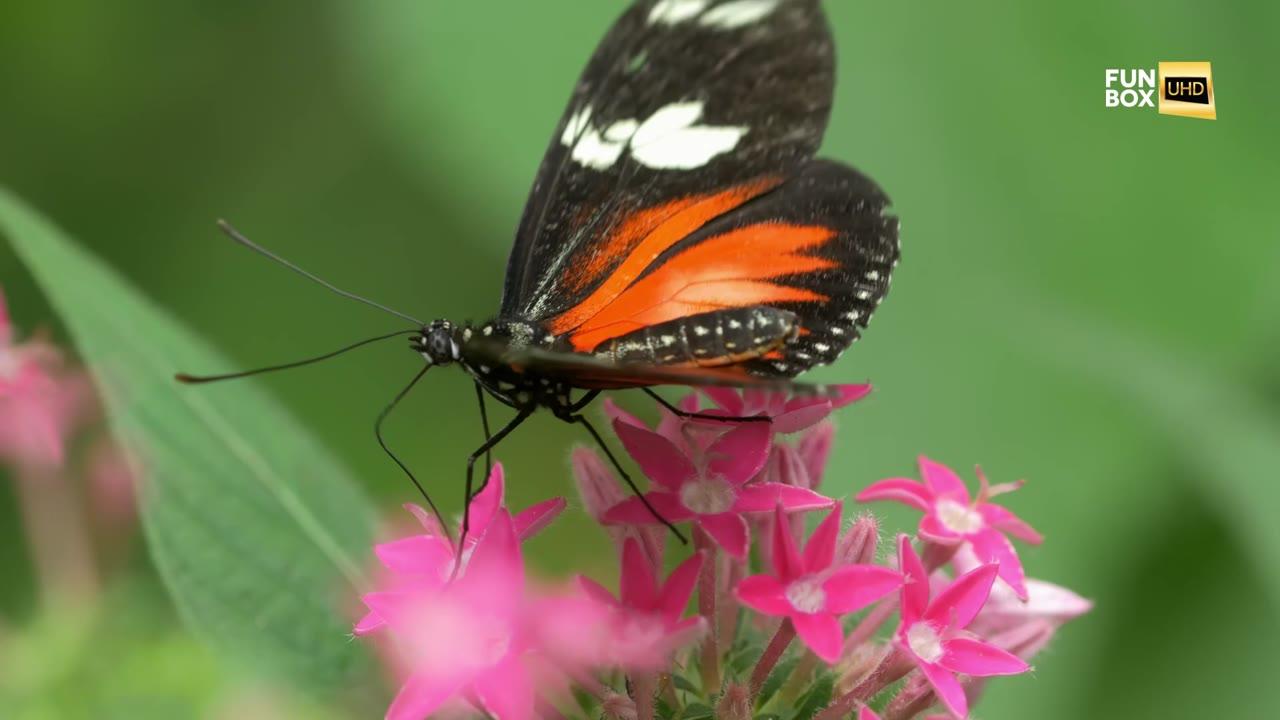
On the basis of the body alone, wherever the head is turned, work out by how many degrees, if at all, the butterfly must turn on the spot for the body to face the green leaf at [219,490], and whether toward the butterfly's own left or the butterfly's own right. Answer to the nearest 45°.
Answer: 0° — it already faces it

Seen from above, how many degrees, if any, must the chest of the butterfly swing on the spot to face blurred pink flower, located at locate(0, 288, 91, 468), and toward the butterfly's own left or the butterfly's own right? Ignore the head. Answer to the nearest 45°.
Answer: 0° — it already faces it

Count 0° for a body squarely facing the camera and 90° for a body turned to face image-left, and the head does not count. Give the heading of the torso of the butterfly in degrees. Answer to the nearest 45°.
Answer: approximately 90°
